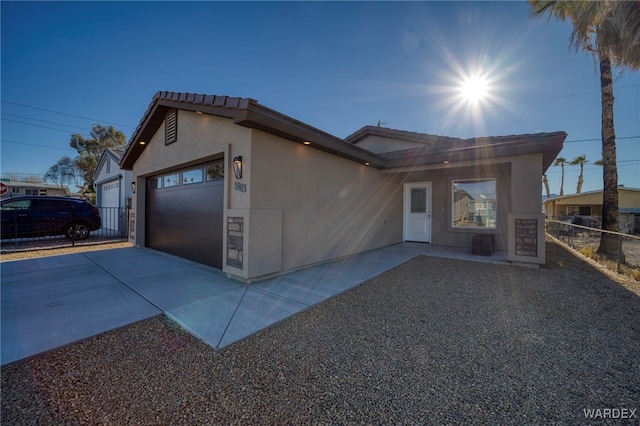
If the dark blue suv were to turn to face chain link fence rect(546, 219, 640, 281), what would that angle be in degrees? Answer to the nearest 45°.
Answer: approximately 135° to its left

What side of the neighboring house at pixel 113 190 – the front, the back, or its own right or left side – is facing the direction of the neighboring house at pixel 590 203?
left

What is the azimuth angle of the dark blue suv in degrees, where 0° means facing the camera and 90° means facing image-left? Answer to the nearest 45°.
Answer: approximately 90°

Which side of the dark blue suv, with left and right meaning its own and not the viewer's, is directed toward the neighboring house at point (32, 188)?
right

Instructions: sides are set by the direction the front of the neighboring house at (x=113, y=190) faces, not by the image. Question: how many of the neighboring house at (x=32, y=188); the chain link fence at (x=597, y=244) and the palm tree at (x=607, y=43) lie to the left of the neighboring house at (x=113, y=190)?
2

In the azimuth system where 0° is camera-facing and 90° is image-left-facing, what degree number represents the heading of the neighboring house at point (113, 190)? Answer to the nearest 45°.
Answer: approximately 45°

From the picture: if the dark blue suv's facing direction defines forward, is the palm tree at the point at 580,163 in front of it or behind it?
behind

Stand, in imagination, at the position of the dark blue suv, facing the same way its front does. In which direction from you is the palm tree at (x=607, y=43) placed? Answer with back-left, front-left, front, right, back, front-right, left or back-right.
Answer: back-left

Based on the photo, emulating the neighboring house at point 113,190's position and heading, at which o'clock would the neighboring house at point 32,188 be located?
the neighboring house at point 32,188 is roughly at 4 o'clock from the neighboring house at point 113,190.

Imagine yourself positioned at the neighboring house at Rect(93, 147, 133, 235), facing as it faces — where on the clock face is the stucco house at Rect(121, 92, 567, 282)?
The stucco house is roughly at 10 o'clock from the neighboring house.

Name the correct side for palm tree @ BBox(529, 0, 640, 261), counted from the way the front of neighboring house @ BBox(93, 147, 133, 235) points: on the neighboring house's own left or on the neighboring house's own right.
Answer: on the neighboring house's own left

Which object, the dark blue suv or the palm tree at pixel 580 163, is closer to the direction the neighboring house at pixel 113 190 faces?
the dark blue suv
